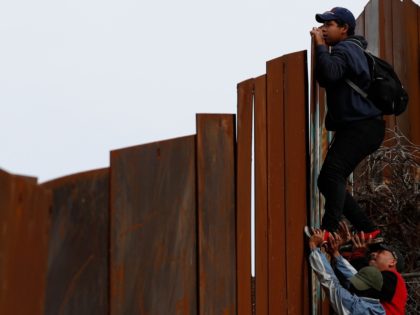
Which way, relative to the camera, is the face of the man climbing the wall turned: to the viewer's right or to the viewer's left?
to the viewer's left

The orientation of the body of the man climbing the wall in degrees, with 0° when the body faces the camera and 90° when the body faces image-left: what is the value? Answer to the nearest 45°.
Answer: approximately 90°
